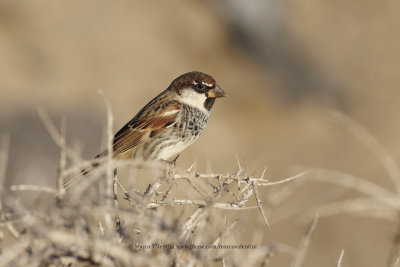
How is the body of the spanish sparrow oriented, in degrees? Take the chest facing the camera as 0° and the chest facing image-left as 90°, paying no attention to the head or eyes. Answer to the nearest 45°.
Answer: approximately 270°
